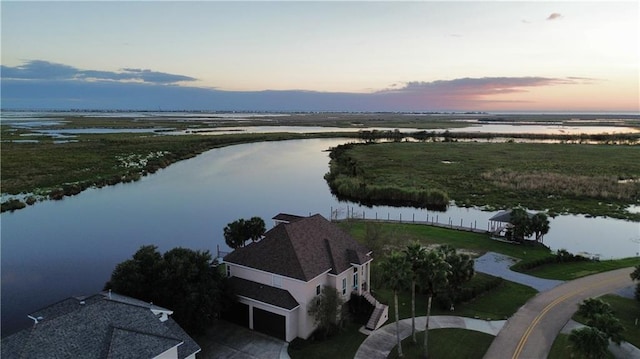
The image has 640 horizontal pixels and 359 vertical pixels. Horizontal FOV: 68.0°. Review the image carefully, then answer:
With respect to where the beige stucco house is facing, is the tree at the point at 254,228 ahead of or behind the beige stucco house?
behind

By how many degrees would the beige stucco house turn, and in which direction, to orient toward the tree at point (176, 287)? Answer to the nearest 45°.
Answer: approximately 135° to its right

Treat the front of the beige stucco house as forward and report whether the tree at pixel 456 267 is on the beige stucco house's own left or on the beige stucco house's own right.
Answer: on the beige stucco house's own left

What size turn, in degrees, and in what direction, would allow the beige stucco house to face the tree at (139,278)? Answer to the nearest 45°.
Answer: approximately 135° to its right

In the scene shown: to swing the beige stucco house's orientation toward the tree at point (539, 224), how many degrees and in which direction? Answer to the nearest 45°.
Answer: approximately 90° to its left

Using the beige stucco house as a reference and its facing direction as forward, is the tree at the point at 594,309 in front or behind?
in front

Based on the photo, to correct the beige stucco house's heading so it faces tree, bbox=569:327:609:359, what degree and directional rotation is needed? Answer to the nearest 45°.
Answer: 0° — it already faces it

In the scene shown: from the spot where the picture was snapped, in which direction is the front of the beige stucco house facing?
facing the viewer and to the right of the viewer

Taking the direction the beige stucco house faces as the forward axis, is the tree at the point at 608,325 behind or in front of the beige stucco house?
in front

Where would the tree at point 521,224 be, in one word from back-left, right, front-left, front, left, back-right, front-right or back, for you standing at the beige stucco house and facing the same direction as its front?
left

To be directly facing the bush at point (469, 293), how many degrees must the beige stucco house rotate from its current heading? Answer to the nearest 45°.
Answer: approximately 45° to its left
